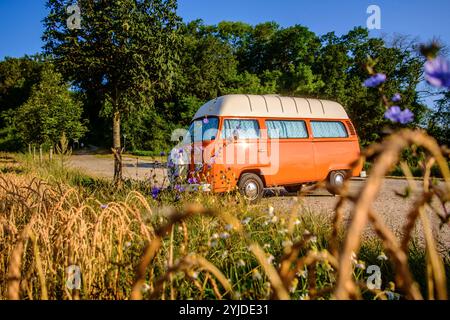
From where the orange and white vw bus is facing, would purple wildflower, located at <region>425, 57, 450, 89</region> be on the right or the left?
on its left

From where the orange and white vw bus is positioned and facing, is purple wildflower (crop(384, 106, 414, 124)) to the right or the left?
on its left

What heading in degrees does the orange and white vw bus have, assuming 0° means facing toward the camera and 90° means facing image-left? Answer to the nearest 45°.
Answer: approximately 45°

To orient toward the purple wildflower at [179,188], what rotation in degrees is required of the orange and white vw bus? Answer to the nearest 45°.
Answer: approximately 45° to its left
